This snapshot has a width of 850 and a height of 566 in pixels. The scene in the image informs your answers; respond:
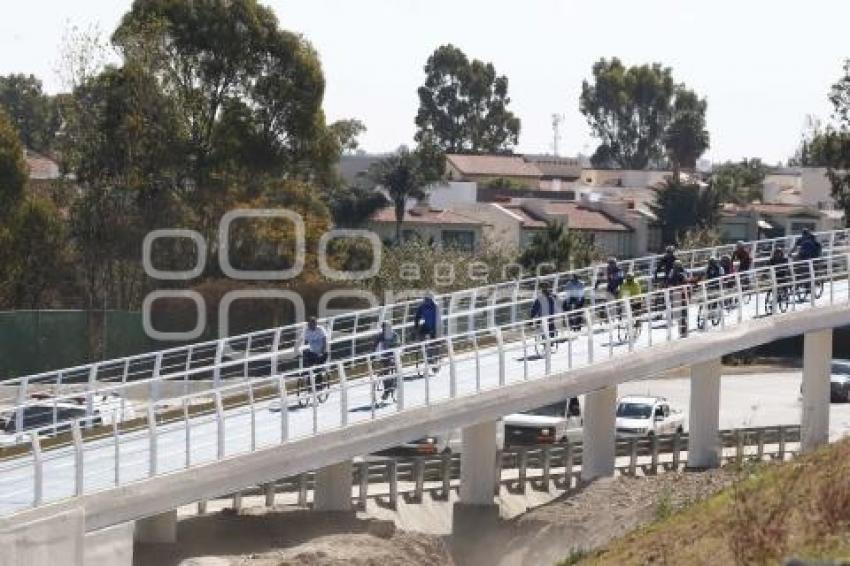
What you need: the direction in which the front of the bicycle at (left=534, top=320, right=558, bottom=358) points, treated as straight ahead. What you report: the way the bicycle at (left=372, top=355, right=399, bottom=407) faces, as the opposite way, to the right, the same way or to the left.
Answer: the same way

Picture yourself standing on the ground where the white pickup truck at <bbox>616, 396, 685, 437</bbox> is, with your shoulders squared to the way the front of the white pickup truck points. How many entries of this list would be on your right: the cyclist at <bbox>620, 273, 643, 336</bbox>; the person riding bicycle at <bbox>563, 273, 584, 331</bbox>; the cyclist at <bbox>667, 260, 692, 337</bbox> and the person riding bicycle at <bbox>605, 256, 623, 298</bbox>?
0

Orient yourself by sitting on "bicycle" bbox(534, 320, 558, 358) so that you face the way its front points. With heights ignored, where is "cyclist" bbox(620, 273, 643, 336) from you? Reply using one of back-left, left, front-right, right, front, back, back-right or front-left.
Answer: back

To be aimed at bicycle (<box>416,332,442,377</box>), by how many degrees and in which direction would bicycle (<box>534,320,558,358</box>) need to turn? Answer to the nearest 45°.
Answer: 0° — it already faces it

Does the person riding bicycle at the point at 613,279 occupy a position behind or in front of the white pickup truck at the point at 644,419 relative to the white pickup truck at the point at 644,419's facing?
in front

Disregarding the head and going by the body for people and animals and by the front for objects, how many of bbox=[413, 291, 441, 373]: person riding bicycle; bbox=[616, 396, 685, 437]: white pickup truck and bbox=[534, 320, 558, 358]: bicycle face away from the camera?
0

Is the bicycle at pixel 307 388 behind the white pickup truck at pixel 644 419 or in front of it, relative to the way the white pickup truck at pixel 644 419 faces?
in front
